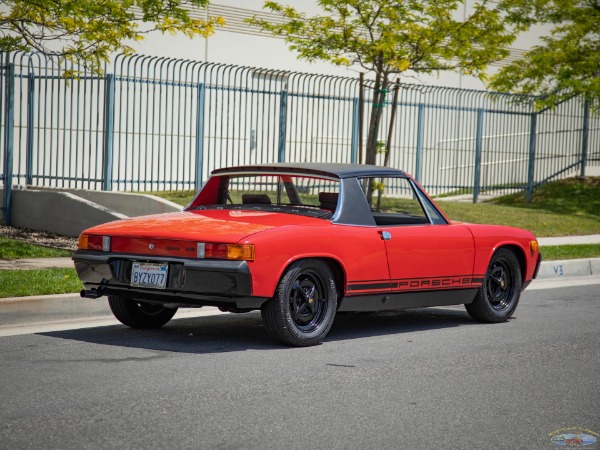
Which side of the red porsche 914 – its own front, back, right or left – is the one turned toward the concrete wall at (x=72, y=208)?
left

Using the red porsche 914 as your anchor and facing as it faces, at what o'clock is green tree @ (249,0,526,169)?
The green tree is roughly at 11 o'clock from the red porsche 914.

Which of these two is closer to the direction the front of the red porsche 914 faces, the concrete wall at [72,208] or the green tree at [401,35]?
the green tree

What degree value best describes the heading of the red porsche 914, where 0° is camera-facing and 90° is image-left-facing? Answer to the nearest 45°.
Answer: approximately 225°

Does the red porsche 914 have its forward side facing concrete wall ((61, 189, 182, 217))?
no
